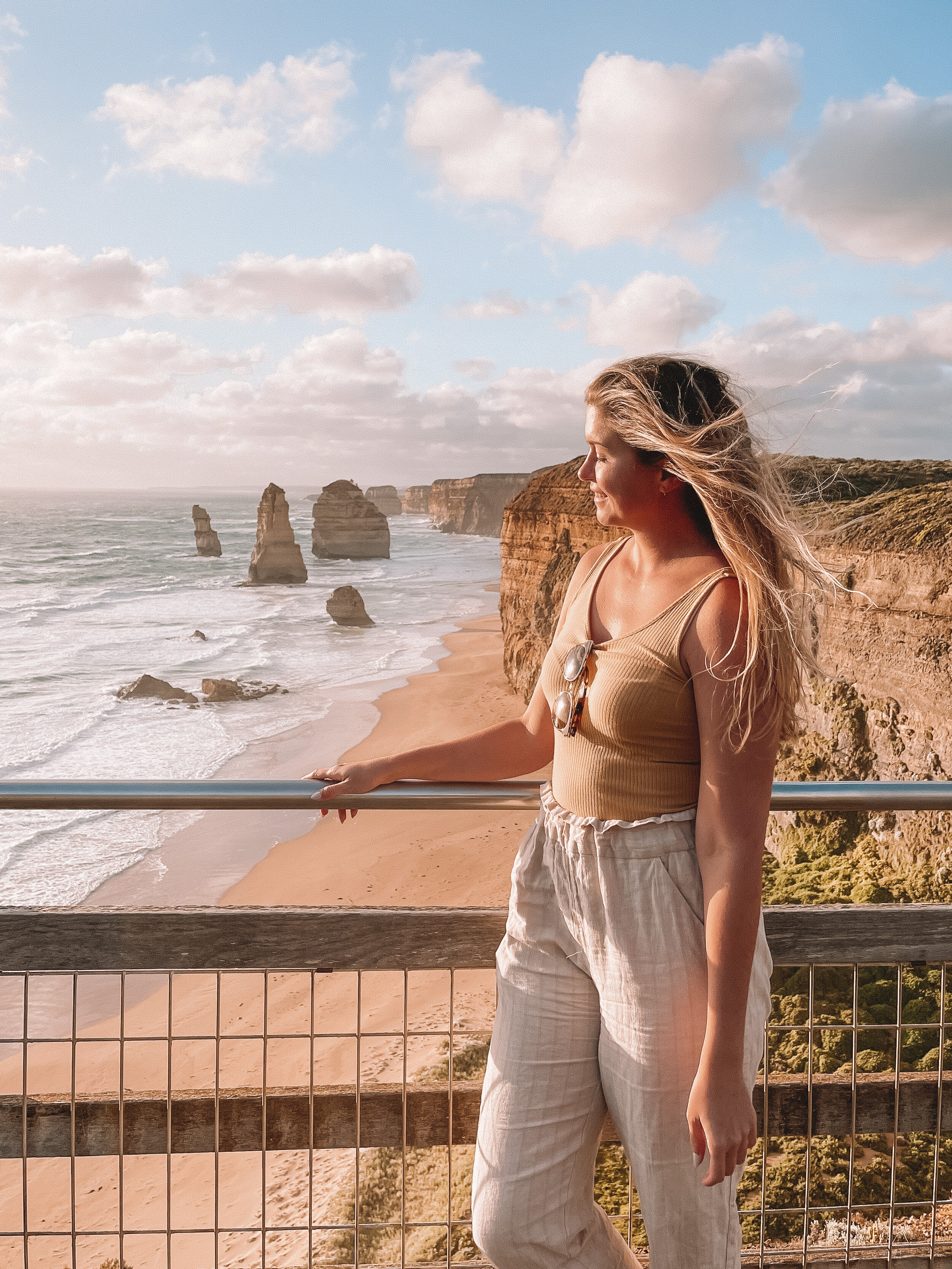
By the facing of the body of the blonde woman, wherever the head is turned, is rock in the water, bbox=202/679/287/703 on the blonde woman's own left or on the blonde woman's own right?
on the blonde woman's own right

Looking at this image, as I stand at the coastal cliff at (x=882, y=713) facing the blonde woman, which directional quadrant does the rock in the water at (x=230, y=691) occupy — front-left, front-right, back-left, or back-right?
back-right

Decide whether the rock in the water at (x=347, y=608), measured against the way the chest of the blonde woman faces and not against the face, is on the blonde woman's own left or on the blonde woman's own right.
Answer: on the blonde woman's own right

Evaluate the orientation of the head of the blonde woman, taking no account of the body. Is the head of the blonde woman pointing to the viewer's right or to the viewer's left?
to the viewer's left

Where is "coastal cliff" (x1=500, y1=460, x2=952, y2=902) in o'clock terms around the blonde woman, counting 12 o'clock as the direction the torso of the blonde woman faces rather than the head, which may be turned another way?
The coastal cliff is roughly at 5 o'clock from the blonde woman.
